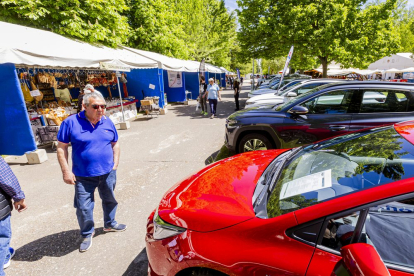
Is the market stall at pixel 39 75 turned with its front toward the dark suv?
yes

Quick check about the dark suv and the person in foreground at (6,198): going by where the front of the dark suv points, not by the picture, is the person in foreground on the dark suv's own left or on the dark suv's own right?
on the dark suv's own left

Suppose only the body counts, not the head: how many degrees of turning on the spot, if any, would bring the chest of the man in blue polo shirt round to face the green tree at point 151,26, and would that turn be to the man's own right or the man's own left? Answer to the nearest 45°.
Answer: approximately 135° to the man's own left

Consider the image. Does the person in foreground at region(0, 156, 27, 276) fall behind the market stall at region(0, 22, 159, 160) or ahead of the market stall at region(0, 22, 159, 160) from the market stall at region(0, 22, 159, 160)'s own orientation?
ahead

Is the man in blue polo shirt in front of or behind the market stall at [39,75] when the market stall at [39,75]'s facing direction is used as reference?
in front

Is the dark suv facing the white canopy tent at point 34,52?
yes

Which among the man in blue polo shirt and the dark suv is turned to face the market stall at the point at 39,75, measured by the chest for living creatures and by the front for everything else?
the dark suv

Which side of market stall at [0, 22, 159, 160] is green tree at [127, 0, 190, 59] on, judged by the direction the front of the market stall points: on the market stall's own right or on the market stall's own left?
on the market stall's own left

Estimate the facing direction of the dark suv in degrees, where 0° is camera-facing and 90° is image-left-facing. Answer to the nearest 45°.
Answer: approximately 90°

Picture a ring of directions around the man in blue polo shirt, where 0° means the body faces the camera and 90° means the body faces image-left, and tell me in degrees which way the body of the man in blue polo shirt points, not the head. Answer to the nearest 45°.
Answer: approximately 315°

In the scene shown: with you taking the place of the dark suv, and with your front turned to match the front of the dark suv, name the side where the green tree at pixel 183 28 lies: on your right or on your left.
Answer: on your right

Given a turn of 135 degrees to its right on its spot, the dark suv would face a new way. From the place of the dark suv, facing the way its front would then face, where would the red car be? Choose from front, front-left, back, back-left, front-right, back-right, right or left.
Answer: back-right

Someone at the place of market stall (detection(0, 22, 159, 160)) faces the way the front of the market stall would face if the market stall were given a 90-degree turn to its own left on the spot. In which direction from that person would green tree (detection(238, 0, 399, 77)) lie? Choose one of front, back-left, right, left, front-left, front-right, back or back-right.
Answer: front-right

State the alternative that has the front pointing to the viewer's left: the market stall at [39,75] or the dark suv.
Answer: the dark suv

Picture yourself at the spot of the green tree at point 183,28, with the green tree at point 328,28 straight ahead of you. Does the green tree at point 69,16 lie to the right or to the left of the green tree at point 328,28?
right

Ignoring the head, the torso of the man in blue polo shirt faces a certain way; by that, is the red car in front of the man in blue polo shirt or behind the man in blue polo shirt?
in front

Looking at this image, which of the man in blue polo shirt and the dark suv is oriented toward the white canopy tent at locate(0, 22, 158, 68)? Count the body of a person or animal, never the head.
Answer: the dark suv
